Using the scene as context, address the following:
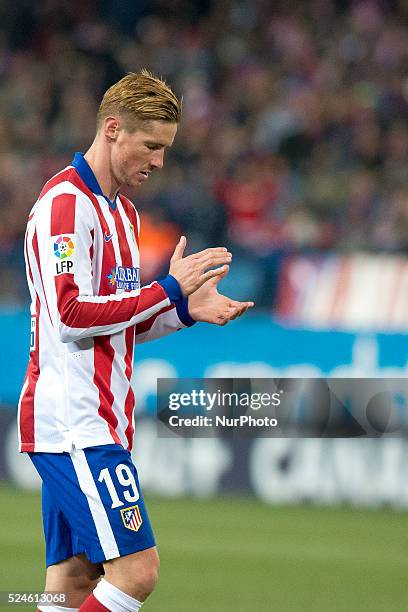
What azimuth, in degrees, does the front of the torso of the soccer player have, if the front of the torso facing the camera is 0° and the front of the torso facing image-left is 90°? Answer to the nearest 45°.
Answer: approximately 270°

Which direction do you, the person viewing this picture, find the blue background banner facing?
facing the viewer

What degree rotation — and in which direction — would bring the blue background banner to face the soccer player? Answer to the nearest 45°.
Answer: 0° — it already faces them

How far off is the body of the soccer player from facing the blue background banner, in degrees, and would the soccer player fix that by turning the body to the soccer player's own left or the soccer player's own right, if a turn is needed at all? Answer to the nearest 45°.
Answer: approximately 90° to the soccer player's own left
